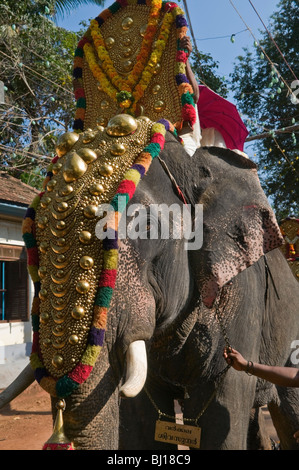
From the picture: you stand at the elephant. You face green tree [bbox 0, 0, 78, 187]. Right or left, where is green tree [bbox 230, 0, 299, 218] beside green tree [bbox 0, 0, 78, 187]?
right

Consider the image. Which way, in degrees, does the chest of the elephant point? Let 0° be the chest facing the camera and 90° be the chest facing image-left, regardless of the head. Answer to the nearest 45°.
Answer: approximately 45°

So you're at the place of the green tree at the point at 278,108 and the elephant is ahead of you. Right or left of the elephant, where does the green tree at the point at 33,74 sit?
right

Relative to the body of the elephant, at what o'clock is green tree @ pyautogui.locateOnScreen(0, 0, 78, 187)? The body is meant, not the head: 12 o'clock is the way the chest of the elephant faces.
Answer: The green tree is roughly at 4 o'clock from the elephant.

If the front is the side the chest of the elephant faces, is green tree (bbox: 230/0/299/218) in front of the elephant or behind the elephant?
behind
